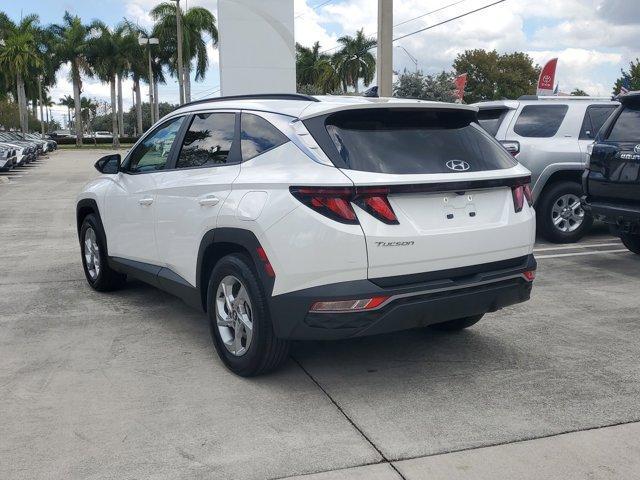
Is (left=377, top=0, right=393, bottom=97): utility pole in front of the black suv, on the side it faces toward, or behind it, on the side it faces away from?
in front

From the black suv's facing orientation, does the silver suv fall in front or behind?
in front

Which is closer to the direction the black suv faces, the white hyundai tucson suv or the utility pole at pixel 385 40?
the utility pole

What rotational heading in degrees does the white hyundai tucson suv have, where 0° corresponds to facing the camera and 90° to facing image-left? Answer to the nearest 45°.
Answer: approximately 135°

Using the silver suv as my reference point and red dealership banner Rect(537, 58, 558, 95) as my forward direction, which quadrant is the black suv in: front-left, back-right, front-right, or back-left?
back-right

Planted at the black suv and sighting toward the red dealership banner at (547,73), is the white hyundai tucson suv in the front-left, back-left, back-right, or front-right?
back-left

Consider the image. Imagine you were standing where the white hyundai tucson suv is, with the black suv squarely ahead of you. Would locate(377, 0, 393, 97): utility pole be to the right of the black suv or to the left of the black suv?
left

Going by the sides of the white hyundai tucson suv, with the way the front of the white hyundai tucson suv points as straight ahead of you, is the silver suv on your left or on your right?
on your right

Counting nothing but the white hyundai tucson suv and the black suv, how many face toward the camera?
0

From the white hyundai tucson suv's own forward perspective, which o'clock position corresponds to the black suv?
The black suv is roughly at 3 o'clock from the white hyundai tucson suv.
